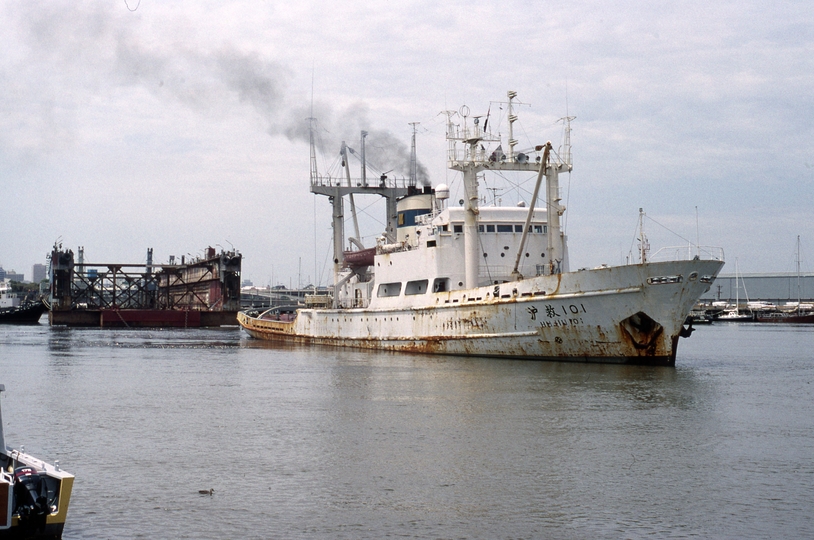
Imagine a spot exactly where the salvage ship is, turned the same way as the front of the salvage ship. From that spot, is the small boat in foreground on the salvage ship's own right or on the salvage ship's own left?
on the salvage ship's own right

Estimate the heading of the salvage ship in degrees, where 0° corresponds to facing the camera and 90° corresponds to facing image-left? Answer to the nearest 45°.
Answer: approximately 315°

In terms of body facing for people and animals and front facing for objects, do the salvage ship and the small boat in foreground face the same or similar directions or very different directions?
very different directions

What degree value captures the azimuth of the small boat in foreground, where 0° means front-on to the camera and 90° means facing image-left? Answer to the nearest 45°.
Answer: approximately 135°

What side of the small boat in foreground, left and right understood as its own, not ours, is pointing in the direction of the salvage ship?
right
